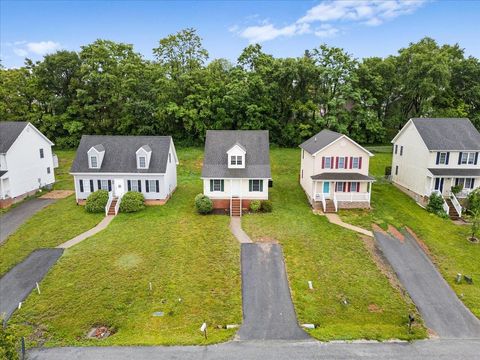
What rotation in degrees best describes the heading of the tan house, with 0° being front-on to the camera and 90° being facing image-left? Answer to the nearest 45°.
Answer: approximately 0°

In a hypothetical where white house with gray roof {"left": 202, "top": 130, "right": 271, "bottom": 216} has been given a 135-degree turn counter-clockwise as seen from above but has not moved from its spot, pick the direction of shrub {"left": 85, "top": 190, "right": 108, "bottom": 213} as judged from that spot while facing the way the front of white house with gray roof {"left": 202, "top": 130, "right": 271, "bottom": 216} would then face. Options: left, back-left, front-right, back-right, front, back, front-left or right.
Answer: back-left

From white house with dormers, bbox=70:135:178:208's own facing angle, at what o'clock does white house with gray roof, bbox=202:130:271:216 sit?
The white house with gray roof is roughly at 10 o'clock from the white house with dormers.

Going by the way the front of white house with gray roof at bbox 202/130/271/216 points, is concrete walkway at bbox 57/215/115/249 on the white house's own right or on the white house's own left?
on the white house's own right

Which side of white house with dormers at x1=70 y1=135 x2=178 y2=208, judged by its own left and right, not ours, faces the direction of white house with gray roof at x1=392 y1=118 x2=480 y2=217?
left

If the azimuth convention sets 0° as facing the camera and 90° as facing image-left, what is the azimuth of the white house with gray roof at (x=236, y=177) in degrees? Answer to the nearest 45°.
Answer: approximately 0°

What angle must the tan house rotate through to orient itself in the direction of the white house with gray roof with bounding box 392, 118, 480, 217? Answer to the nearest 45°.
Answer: approximately 135° to its left

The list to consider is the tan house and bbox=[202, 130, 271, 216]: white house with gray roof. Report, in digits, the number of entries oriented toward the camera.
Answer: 2

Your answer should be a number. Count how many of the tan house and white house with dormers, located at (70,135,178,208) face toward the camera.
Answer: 2
